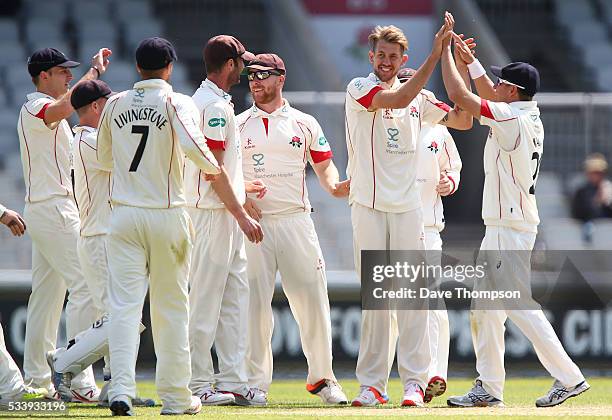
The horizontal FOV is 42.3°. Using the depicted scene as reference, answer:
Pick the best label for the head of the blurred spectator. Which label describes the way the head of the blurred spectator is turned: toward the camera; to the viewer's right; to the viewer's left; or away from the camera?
toward the camera

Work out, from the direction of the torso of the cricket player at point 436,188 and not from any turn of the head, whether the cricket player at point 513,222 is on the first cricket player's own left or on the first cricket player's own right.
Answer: on the first cricket player's own left

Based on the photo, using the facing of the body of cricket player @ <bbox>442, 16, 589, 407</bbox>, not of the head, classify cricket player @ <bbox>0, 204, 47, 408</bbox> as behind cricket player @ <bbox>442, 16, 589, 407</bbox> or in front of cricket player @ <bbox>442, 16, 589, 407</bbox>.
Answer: in front

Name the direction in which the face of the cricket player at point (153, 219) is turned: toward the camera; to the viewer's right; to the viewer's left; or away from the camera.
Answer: away from the camera

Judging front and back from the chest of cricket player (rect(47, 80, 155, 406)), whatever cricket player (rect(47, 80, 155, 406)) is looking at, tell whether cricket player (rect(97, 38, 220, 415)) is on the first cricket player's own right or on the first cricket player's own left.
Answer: on the first cricket player's own right

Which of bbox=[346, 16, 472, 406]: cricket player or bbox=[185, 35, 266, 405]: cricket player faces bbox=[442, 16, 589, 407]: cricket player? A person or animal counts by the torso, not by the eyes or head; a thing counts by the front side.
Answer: bbox=[185, 35, 266, 405]: cricket player

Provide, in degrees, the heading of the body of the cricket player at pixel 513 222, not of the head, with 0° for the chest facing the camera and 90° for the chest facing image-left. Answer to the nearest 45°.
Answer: approximately 90°

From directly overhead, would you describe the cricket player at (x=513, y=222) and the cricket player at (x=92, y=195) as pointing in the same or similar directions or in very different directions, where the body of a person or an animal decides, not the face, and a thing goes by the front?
very different directions

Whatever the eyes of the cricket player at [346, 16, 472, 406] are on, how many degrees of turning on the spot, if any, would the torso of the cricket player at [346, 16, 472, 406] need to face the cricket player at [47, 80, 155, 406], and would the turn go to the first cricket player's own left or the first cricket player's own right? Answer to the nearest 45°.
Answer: approximately 90° to the first cricket player's own right

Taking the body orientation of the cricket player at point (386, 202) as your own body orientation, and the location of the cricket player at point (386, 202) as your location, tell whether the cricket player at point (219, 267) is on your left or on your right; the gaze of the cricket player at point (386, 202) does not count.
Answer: on your right

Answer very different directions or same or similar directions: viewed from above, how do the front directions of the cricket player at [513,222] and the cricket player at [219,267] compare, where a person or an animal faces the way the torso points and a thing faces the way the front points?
very different directions
